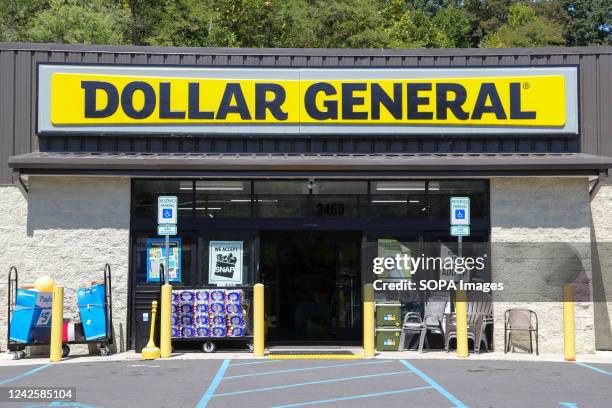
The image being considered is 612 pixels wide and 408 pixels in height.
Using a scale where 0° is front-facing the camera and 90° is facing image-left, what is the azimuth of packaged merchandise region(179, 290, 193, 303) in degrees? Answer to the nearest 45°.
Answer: approximately 0°

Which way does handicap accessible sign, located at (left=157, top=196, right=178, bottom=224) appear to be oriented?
toward the camera

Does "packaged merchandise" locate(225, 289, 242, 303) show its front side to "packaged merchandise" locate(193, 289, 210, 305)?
no

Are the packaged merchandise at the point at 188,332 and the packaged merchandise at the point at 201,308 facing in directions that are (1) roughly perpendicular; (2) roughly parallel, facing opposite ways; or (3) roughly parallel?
roughly parallel

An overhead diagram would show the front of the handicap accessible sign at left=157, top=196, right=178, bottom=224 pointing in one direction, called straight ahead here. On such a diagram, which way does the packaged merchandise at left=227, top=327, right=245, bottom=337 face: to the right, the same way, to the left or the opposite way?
the same way

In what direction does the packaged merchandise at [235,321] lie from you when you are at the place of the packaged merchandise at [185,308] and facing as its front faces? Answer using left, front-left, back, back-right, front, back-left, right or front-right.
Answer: left

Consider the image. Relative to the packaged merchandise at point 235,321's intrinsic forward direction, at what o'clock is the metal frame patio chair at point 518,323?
The metal frame patio chair is roughly at 9 o'clock from the packaged merchandise.

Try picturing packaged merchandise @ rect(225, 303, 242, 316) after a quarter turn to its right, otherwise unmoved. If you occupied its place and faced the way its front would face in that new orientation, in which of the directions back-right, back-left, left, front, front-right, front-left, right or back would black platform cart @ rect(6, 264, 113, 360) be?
front

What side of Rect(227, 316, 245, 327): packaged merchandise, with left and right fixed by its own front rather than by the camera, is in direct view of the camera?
front

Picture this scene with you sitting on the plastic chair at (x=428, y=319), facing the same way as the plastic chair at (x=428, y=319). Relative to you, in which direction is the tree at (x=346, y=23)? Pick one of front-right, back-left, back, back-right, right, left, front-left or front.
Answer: back-right

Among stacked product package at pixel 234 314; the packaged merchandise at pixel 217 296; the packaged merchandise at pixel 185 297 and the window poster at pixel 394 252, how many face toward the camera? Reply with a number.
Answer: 4

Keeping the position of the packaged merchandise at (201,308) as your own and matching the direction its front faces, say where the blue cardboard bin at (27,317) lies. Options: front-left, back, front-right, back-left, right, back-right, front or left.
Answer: right

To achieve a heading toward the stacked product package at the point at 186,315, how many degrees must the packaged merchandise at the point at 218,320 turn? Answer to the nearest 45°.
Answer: approximately 90° to its right

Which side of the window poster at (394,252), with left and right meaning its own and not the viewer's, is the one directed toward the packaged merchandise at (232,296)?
right

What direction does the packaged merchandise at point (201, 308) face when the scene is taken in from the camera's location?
facing the viewer

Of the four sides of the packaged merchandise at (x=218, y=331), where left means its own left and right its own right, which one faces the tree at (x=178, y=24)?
back

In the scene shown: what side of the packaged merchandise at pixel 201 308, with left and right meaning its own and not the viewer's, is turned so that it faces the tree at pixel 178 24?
back
